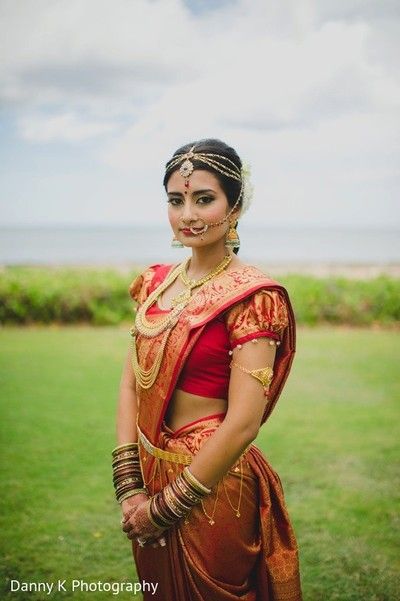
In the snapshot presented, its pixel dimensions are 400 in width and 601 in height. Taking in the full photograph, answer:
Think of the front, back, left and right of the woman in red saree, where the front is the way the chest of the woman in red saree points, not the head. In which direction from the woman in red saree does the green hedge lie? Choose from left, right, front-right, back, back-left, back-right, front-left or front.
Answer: back-right

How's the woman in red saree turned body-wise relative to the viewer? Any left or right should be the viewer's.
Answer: facing the viewer and to the left of the viewer
